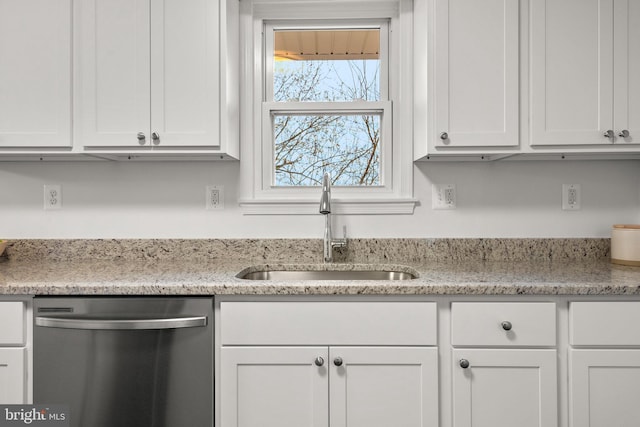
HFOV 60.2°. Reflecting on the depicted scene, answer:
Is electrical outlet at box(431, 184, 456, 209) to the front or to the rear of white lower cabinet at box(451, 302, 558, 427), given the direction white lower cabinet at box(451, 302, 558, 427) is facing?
to the rear

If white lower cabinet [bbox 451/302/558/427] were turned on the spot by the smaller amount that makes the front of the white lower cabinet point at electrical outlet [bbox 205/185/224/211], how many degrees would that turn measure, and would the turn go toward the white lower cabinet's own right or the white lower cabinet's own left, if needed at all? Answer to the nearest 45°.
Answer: approximately 90° to the white lower cabinet's own right

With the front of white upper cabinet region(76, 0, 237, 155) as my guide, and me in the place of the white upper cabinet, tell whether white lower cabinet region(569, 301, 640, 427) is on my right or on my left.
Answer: on my left

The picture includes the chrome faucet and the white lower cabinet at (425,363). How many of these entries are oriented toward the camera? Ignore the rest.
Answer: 2

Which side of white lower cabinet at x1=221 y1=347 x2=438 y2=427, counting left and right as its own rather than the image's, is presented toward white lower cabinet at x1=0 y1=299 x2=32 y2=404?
right

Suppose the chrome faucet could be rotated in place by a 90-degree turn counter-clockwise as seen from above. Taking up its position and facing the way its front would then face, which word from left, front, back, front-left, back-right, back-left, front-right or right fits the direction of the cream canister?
front

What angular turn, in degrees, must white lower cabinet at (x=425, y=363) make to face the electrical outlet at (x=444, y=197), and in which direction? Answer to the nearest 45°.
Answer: approximately 180°
